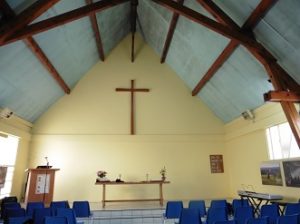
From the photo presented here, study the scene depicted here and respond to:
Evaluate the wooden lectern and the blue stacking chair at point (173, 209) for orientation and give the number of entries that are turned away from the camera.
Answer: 1

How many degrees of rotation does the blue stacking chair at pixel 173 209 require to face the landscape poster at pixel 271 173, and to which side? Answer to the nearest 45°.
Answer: approximately 45° to its right

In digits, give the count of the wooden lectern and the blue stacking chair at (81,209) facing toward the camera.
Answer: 1

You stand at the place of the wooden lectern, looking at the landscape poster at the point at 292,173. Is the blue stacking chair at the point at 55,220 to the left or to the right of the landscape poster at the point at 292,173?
right

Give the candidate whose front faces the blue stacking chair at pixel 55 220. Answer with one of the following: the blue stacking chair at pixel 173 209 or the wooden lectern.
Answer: the wooden lectern

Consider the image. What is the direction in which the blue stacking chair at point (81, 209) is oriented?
away from the camera

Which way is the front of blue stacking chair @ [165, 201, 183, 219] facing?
away from the camera

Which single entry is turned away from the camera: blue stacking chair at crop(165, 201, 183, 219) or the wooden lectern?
the blue stacking chair

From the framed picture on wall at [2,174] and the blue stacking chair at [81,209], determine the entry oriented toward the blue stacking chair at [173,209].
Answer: the framed picture on wall

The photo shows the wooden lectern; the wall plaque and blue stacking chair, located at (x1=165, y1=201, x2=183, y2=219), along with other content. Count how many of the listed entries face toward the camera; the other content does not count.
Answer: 2

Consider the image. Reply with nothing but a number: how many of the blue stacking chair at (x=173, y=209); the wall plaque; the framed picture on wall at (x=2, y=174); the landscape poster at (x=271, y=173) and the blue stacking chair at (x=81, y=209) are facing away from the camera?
2

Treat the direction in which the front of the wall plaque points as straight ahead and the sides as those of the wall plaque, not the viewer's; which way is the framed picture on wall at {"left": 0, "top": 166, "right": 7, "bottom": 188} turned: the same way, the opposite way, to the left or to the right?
to the left

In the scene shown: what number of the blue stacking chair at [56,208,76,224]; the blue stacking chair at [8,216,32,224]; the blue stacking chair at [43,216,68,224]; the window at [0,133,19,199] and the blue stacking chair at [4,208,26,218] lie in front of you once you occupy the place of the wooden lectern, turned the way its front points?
4

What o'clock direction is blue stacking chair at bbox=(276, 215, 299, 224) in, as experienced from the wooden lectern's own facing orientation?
The blue stacking chair is roughly at 11 o'clock from the wooden lectern.

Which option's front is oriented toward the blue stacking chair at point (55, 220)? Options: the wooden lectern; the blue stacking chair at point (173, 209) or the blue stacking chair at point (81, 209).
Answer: the wooden lectern

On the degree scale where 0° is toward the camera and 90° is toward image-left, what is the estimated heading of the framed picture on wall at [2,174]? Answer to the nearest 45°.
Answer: approximately 315°

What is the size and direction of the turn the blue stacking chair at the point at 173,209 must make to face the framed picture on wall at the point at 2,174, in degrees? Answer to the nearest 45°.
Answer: approximately 90° to its left

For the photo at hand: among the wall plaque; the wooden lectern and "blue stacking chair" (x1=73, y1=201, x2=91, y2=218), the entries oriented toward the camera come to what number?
2
